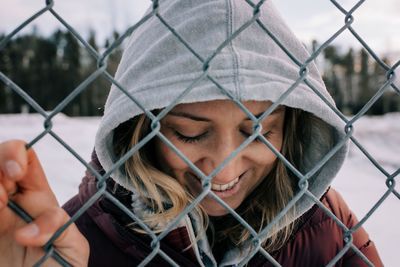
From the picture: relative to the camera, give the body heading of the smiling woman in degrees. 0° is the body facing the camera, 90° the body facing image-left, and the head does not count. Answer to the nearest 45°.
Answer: approximately 0°
